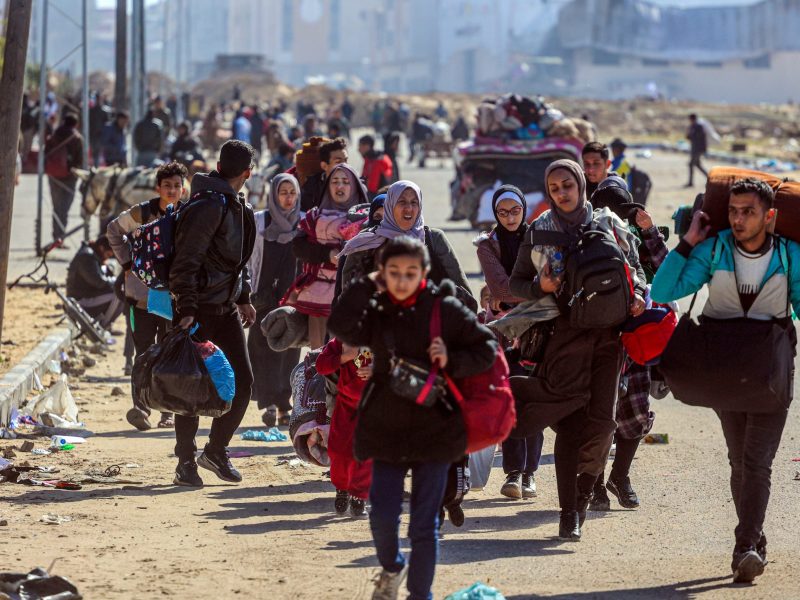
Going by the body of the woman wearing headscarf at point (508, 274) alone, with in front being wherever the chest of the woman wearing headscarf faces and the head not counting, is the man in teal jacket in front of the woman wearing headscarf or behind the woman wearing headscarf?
in front

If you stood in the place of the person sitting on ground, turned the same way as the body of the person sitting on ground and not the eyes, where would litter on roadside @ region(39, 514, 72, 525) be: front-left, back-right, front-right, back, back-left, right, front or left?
right

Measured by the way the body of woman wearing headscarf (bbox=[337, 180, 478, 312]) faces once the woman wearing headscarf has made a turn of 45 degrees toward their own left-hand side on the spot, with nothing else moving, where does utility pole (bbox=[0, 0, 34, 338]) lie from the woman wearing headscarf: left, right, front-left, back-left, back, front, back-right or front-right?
back

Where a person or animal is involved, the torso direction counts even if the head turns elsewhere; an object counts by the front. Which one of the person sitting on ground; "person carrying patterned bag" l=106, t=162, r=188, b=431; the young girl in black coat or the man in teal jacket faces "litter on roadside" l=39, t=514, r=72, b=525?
the person carrying patterned bag

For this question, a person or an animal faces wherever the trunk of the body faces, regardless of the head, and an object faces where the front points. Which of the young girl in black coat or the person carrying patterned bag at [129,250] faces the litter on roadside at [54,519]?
the person carrying patterned bag

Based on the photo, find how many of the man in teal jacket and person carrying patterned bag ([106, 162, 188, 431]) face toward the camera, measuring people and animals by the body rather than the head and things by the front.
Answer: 2

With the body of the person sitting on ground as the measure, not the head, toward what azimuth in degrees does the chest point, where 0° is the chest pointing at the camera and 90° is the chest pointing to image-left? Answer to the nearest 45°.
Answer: approximately 270°

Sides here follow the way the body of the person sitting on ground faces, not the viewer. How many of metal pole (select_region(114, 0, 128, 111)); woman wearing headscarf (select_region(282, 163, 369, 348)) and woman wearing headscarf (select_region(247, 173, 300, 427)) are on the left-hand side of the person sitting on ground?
1
